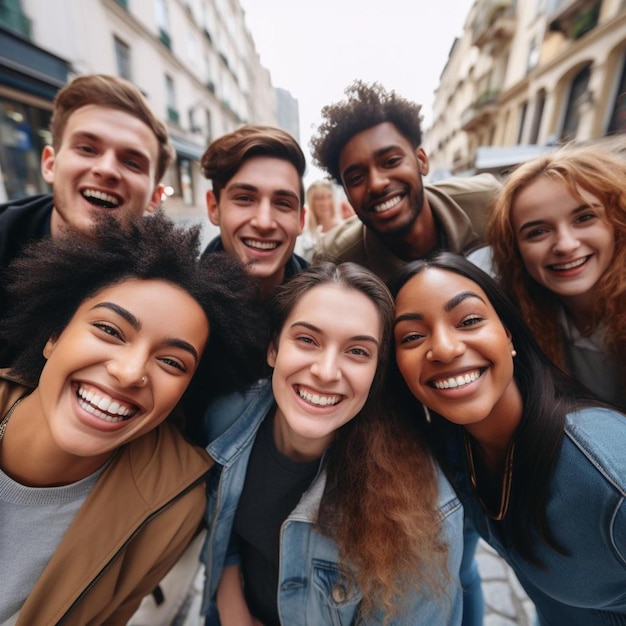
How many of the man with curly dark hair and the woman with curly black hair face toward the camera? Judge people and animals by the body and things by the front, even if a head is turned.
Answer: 2

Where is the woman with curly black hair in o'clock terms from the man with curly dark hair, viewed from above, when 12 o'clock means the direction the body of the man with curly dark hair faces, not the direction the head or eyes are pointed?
The woman with curly black hair is roughly at 1 o'clock from the man with curly dark hair.

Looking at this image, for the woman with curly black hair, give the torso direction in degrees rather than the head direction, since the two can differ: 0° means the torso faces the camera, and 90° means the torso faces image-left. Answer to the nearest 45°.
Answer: approximately 0°

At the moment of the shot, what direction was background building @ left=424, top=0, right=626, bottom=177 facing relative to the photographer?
facing the viewer and to the left of the viewer

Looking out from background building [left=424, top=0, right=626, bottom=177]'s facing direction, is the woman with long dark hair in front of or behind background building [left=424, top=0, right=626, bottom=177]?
in front

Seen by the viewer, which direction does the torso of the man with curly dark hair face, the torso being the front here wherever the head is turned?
toward the camera

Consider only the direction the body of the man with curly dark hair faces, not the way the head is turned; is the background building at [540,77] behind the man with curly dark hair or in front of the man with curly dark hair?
behind

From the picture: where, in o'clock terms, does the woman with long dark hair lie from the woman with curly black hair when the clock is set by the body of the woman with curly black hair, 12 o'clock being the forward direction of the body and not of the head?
The woman with long dark hair is roughly at 10 o'clock from the woman with curly black hair.
